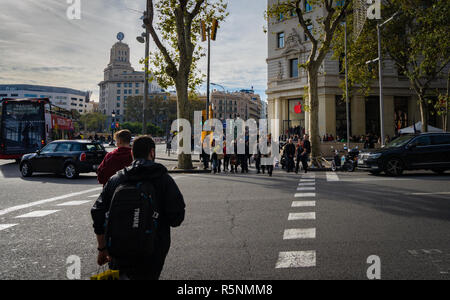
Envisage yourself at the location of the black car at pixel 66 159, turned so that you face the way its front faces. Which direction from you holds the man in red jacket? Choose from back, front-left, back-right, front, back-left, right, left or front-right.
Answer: back-left

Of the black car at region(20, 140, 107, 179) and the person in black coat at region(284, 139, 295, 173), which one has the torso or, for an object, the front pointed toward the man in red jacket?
the person in black coat

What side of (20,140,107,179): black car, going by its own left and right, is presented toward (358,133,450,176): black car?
back

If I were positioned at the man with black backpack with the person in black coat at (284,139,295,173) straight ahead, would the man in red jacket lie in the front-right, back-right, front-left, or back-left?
front-left

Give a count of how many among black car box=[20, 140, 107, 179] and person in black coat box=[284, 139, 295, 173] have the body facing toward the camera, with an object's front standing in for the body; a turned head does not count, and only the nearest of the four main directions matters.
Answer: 1

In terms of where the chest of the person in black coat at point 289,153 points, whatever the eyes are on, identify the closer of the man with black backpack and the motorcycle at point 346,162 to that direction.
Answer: the man with black backpack

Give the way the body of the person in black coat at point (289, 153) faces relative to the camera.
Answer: toward the camera

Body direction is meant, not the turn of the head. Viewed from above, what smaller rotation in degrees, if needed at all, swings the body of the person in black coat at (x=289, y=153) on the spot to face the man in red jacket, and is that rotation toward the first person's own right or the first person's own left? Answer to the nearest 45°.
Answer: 0° — they already face them

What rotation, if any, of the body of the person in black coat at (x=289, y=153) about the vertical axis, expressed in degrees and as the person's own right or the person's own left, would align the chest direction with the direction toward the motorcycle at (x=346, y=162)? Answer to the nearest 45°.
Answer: approximately 135° to the person's own left

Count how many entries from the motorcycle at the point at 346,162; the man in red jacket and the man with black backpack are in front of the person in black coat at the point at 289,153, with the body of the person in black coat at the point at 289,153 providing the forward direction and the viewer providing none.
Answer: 2

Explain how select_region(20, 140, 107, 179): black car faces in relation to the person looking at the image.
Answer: facing away from the viewer and to the left of the viewer

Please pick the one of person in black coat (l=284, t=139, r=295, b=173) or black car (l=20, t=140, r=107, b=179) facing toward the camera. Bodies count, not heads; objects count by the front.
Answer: the person in black coat

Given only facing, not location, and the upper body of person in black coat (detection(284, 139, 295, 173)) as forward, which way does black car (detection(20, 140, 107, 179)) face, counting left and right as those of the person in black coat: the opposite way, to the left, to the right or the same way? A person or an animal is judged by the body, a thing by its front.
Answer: to the right

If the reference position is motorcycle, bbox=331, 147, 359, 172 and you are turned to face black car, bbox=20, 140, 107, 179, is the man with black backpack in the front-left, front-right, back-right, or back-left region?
front-left

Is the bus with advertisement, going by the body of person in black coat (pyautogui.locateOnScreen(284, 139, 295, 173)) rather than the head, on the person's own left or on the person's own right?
on the person's own right
